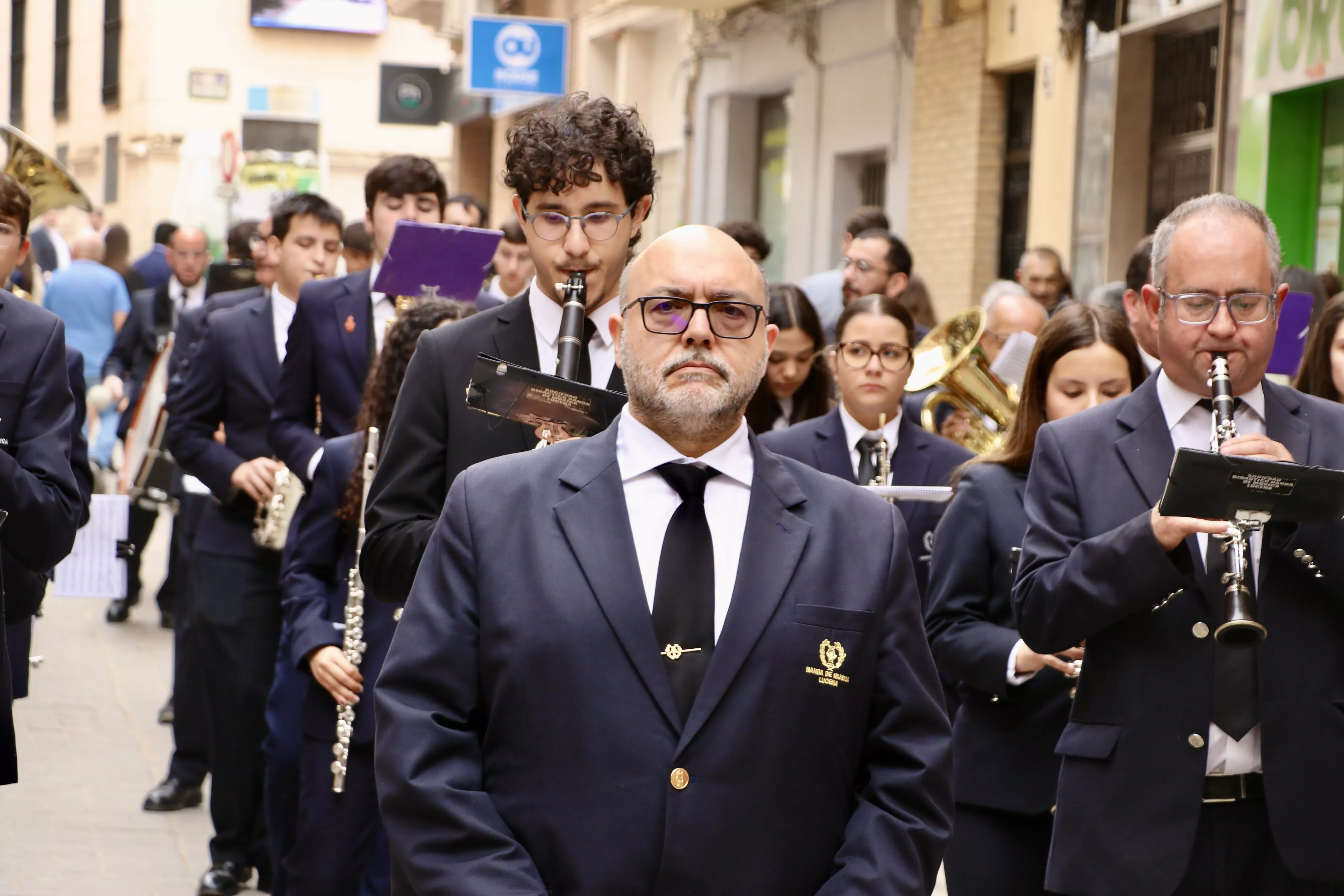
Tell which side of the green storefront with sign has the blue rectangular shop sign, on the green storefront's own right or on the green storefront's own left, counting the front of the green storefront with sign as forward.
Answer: on the green storefront's own right

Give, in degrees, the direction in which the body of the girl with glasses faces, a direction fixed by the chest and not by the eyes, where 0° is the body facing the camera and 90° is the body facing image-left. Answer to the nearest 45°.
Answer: approximately 0°

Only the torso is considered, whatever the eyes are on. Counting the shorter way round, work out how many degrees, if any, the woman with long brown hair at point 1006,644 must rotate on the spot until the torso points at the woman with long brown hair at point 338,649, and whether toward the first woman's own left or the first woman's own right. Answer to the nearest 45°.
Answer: approximately 135° to the first woman's own right

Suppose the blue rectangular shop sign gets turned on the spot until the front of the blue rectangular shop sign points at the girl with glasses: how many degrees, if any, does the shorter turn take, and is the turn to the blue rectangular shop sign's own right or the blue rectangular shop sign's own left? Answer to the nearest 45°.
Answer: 0° — it already faces them

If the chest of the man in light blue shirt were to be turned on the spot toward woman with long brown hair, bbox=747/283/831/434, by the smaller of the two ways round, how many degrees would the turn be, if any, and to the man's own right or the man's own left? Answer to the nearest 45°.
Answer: approximately 180°

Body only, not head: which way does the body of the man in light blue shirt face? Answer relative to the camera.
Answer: away from the camera

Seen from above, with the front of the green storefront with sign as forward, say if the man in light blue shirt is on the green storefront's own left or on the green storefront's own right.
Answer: on the green storefront's own right
